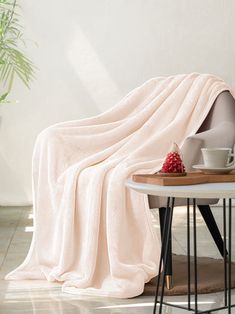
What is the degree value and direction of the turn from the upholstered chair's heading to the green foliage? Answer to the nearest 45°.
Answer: approximately 90° to its right

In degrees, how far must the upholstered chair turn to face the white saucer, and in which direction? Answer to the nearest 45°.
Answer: approximately 45° to its left

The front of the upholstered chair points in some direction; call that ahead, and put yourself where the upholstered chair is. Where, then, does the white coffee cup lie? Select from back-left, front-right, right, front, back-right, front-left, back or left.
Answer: front-left

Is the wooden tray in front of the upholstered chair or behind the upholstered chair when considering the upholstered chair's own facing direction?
in front

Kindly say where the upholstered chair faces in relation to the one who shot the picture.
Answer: facing the viewer and to the left of the viewer
